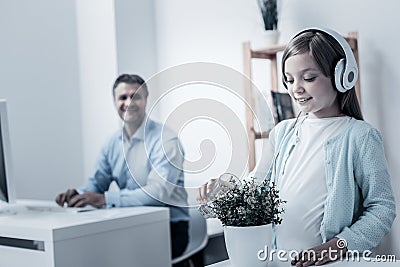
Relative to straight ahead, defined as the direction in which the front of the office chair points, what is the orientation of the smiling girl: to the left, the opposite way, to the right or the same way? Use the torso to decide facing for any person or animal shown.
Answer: the same way

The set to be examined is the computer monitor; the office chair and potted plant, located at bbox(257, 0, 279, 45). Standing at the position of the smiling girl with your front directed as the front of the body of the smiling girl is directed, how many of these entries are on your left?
0

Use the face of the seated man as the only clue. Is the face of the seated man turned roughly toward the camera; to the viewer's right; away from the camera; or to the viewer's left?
toward the camera

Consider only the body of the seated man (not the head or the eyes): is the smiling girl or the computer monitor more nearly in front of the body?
the computer monitor

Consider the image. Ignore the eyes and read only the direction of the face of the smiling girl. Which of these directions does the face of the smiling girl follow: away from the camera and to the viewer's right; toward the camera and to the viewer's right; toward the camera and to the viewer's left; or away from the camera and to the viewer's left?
toward the camera and to the viewer's left

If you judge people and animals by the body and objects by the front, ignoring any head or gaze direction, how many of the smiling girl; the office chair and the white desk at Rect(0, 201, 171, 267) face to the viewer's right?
0

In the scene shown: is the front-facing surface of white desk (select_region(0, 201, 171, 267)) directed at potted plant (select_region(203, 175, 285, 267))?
no

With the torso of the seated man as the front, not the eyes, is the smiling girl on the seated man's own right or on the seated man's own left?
on the seated man's own left

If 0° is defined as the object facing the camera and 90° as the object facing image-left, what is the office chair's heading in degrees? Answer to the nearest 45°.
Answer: approximately 45°

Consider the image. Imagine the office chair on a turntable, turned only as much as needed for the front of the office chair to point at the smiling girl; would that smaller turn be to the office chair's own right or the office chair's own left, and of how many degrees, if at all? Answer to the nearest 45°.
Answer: approximately 45° to the office chair's own left
